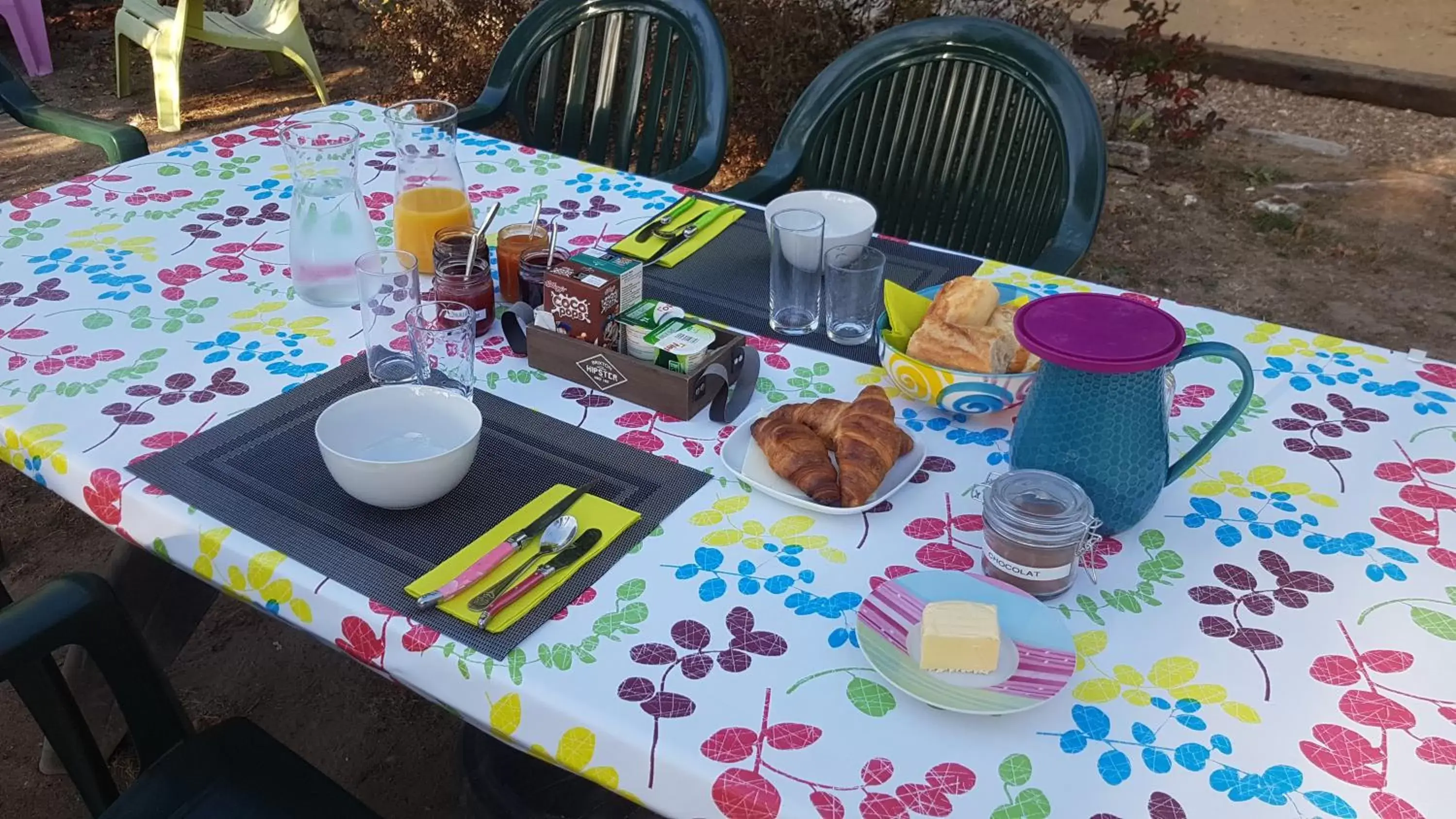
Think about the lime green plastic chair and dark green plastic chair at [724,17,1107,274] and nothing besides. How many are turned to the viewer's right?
0

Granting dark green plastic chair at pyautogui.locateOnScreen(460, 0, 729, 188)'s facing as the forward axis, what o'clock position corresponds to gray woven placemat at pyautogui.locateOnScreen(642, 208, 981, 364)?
The gray woven placemat is roughly at 10 o'clock from the dark green plastic chair.

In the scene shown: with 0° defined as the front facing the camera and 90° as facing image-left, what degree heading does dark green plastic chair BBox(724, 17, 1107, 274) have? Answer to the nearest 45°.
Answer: approximately 45°

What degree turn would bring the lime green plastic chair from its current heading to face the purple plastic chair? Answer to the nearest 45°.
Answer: approximately 90° to its right

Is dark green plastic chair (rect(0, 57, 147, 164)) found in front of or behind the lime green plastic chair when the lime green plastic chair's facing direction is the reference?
in front

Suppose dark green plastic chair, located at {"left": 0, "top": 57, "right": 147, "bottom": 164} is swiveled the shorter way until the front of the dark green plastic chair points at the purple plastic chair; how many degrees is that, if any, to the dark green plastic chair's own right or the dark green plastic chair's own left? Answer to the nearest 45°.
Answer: approximately 135° to the dark green plastic chair's own left

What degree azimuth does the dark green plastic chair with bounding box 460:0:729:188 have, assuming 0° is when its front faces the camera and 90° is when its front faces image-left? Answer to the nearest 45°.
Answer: approximately 45°

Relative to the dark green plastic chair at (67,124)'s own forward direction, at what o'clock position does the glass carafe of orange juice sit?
The glass carafe of orange juice is roughly at 1 o'clock from the dark green plastic chair.

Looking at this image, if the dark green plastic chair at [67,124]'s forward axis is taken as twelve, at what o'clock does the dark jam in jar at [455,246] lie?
The dark jam in jar is roughly at 1 o'clock from the dark green plastic chair.

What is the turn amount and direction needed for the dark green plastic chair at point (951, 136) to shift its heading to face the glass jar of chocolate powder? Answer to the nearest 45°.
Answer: approximately 45° to its left

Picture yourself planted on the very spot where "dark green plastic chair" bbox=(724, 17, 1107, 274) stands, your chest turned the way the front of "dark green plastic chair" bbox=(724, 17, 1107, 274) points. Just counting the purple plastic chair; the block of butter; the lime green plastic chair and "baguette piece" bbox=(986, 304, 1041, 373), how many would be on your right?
2

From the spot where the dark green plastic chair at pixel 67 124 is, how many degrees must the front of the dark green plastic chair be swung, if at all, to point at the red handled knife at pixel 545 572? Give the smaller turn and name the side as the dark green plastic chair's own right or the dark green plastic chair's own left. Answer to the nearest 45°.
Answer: approximately 45° to the dark green plastic chair's own right

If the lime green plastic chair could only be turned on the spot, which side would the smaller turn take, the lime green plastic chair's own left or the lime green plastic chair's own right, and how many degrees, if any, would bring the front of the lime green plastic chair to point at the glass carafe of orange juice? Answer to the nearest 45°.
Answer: approximately 45° to the lime green plastic chair's own left
